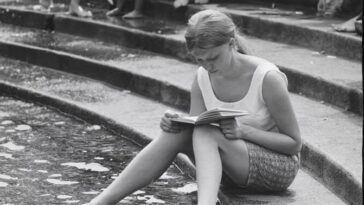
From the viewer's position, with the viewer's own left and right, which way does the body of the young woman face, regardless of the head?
facing the viewer and to the left of the viewer

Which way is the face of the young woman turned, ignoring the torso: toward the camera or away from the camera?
toward the camera
